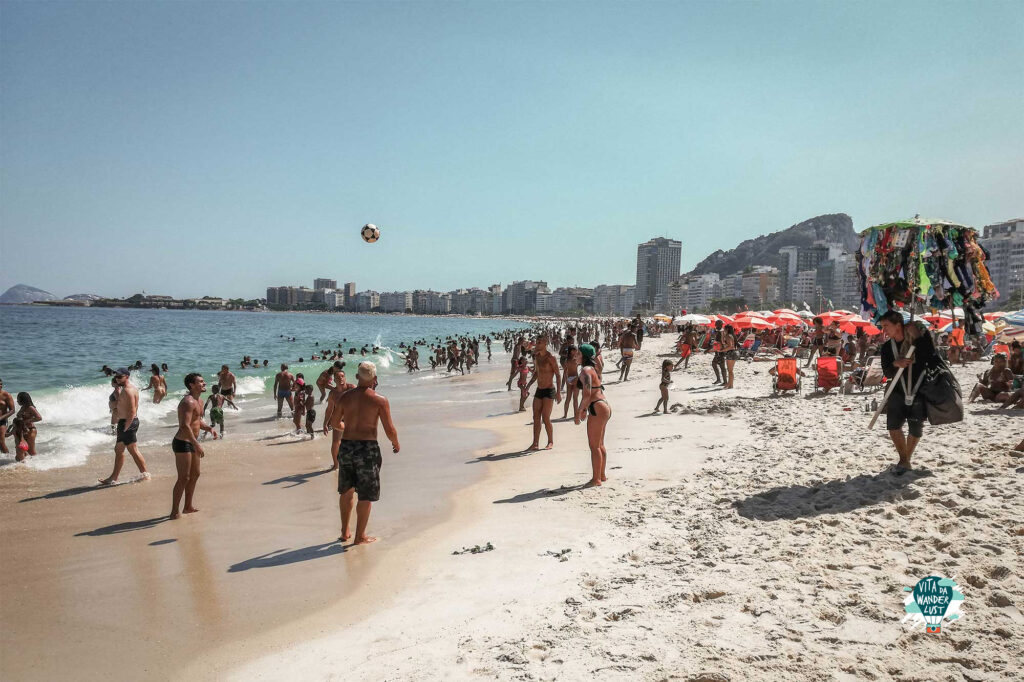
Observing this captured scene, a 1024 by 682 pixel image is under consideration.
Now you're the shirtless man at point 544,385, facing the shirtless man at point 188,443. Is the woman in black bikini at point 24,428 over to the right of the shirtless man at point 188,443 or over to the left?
right

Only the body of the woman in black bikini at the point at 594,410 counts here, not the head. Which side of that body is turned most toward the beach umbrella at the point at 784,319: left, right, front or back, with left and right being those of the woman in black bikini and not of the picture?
right

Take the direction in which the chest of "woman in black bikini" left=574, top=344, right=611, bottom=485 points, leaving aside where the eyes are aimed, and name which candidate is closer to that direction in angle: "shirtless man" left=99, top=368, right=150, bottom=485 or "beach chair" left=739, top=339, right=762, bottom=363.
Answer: the shirtless man

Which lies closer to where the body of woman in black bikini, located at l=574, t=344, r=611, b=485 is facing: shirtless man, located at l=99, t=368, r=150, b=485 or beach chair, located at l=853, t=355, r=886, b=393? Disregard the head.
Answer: the shirtless man

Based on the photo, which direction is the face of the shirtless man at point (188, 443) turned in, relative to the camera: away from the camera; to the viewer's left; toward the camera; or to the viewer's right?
to the viewer's right

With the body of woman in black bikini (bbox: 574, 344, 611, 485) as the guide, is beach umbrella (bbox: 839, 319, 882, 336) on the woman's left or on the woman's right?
on the woman's right

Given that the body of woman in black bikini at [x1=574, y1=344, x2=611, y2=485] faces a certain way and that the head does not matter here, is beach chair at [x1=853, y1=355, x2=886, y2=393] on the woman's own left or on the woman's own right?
on the woman's own right
